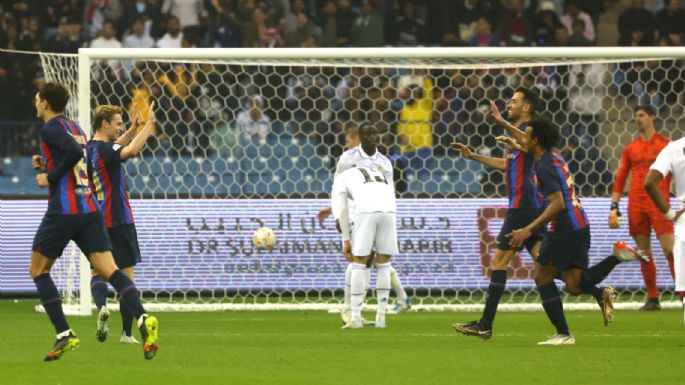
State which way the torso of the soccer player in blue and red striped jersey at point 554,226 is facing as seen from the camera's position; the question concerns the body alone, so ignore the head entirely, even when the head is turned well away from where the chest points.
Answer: to the viewer's left

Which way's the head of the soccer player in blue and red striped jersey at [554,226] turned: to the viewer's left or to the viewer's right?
to the viewer's left

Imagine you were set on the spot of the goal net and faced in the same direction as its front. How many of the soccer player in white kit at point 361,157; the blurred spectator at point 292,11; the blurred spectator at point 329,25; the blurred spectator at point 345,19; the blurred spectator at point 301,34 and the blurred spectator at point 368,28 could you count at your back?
5

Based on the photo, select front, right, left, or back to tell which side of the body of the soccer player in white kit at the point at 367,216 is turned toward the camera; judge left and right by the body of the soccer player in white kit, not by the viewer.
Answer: back

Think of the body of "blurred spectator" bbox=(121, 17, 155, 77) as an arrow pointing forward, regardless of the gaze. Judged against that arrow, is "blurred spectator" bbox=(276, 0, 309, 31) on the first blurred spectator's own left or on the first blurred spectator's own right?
on the first blurred spectator's own left
